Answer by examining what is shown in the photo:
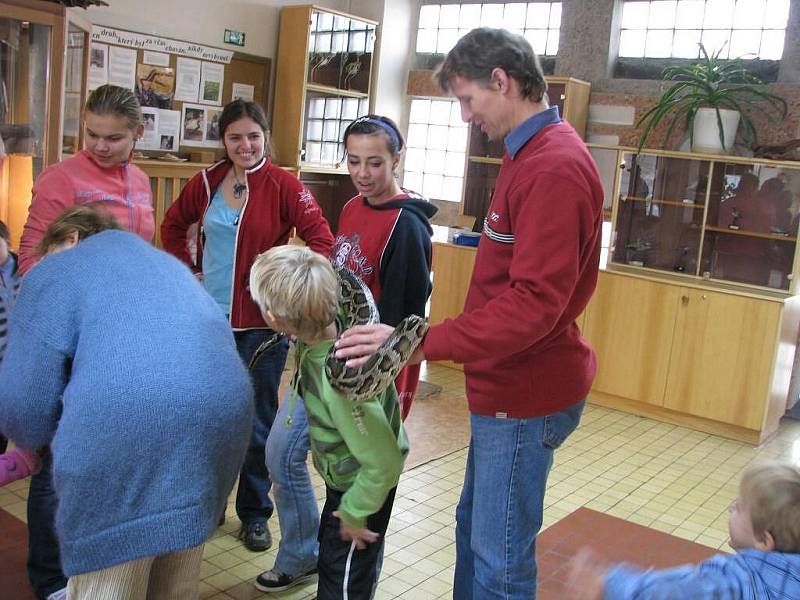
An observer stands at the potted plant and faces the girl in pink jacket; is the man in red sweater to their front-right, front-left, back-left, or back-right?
front-left

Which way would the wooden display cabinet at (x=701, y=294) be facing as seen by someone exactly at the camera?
facing the viewer and to the left of the viewer

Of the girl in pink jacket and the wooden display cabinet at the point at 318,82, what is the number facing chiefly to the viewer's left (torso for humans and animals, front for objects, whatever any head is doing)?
0

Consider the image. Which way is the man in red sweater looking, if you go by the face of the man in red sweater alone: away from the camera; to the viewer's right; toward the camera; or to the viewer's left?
to the viewer's left

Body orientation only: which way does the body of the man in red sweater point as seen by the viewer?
to the viewer's left

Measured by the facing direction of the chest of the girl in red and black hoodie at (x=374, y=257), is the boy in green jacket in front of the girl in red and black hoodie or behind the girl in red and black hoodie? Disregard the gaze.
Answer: in front

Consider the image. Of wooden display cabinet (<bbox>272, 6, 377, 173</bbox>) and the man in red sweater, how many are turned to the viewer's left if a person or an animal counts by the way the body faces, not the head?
1

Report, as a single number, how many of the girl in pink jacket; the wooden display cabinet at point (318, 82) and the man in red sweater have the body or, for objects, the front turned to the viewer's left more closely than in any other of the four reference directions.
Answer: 1

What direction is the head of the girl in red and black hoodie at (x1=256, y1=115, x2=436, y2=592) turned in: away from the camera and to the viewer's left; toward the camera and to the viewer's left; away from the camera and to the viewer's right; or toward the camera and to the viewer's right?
toward the camera and to the viewer's left

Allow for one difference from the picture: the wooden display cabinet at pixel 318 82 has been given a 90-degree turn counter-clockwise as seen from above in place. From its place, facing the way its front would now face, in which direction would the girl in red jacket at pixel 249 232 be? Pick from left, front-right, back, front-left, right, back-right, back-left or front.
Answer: back-right

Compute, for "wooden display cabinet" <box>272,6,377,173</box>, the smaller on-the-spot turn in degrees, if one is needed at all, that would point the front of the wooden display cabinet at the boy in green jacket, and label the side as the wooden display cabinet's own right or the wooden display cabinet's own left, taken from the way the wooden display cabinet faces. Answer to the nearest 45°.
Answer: approximately 45° to the wooden display cabinet's own right
